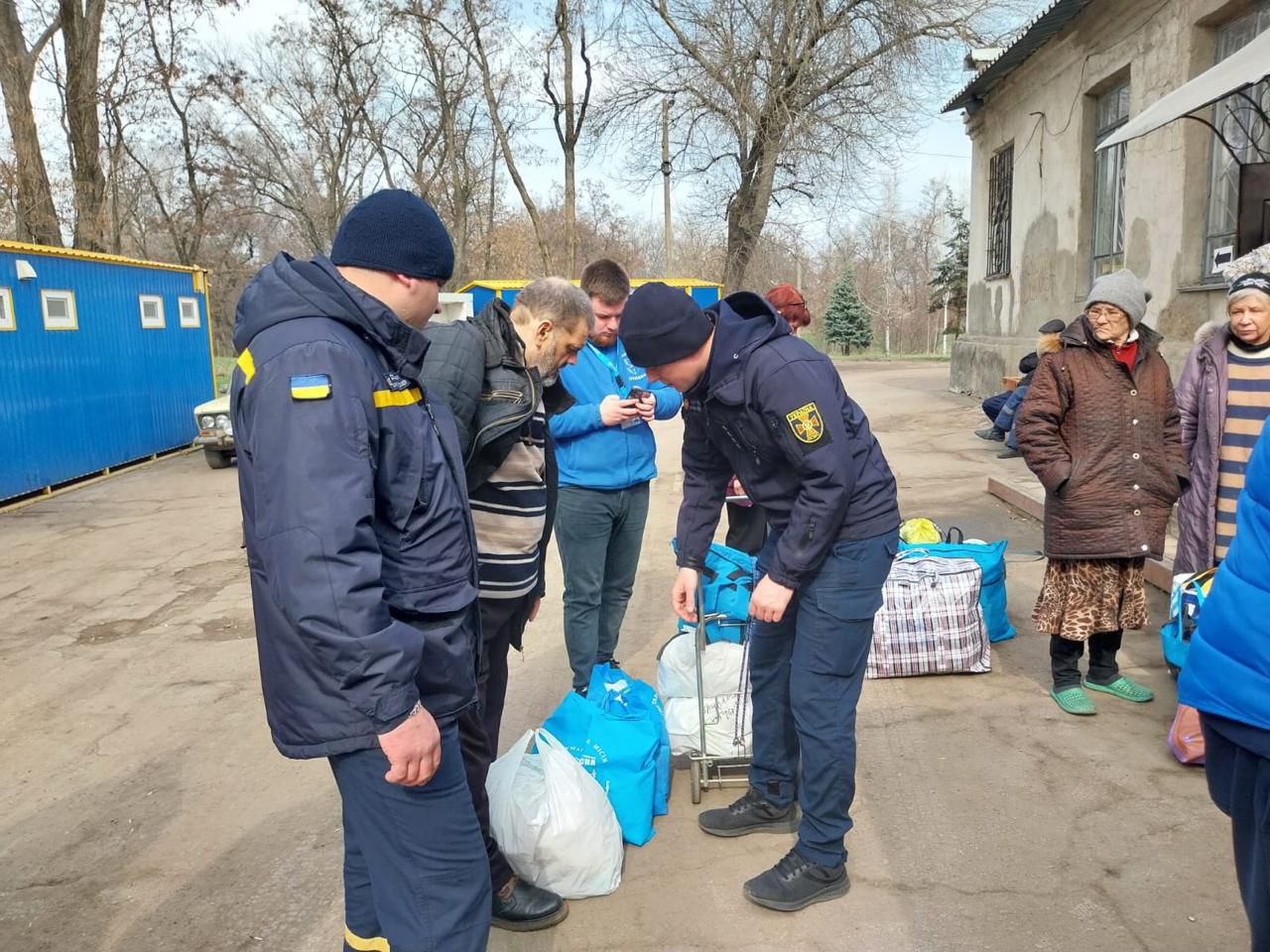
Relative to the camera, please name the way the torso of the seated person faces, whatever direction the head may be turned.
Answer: to the viewer's left

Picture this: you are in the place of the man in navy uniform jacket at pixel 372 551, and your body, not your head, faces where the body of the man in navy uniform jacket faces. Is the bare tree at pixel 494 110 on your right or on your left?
on your left

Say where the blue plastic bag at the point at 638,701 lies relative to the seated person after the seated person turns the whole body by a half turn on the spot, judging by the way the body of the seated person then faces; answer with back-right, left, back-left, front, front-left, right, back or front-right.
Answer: right

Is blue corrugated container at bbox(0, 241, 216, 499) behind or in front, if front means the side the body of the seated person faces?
in front

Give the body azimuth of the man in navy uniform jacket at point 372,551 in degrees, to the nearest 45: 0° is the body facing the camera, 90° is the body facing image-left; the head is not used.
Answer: approximately 270°

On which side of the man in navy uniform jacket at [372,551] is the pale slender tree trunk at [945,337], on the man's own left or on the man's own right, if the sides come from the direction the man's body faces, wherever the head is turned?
on the man's own left

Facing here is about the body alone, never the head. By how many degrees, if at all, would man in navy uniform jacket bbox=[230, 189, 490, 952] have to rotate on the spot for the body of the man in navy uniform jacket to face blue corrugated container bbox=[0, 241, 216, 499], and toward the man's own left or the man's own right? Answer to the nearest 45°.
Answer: approximately 90° to the man's own left

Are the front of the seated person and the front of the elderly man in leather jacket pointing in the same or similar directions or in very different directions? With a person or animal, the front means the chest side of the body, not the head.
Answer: very different directions

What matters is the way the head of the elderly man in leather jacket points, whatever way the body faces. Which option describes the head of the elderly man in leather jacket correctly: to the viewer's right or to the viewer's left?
to the viewer's right
